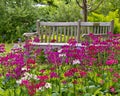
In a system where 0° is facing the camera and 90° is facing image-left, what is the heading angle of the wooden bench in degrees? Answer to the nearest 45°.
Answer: approximately 45°

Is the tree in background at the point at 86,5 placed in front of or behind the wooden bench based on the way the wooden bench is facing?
behind
